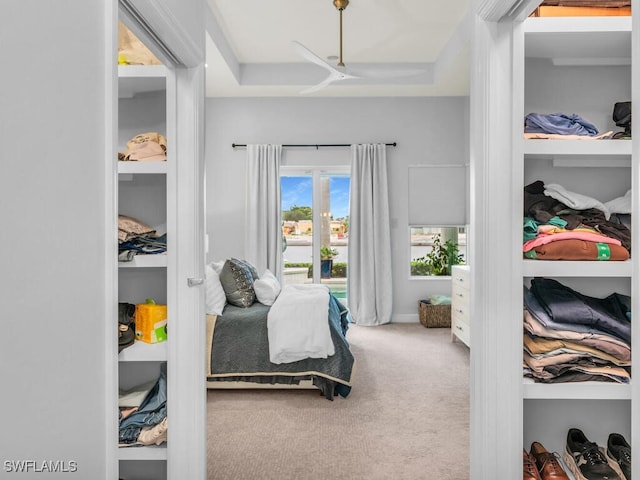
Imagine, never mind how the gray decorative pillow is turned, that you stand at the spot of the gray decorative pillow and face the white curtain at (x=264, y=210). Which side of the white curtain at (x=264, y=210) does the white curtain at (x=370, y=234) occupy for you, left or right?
right

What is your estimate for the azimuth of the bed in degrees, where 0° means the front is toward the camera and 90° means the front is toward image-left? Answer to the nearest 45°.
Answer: approximately 270°

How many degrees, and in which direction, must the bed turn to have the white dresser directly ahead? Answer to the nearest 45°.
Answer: approximately 45° to its left

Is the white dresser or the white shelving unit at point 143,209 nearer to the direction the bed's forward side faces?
the white dresser

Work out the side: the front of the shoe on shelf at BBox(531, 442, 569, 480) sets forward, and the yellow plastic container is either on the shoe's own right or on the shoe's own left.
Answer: on the shoe's own right
